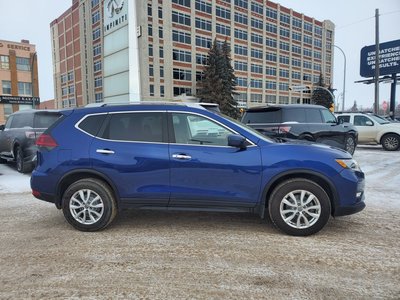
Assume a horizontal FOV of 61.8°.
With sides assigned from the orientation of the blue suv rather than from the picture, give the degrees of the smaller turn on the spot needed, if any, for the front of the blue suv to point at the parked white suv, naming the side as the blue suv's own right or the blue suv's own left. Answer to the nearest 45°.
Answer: approximately 45° to the blue suv's own left

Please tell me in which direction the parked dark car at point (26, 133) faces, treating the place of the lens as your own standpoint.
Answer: facing away from the viewer and to the left of the viewer

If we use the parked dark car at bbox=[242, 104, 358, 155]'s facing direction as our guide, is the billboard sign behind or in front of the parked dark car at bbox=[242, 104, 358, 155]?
in front

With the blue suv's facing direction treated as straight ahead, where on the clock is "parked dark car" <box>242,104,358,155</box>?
The parked dark car is roughly at 10 o'clock from the blue suv.

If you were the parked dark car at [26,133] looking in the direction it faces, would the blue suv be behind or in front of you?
behind

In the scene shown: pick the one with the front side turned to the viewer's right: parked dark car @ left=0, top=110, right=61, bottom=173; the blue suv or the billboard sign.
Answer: the blue suv

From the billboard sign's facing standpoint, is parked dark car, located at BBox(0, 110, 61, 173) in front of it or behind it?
in front

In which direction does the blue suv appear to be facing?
to the viewer's right

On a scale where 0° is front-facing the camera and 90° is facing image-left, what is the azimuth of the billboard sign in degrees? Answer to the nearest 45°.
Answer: approximately 45°

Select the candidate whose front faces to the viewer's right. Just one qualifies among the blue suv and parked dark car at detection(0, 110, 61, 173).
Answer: the blue suv

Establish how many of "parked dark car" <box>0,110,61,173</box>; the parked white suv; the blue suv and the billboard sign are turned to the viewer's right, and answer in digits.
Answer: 2

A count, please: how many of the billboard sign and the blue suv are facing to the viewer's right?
1

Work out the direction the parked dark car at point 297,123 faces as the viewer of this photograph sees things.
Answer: facing away from the viewer and to the right of the viewer

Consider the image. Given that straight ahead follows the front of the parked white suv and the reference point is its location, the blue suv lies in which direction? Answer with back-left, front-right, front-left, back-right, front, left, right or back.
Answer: right

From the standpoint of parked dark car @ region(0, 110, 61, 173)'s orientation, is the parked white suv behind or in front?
behind
